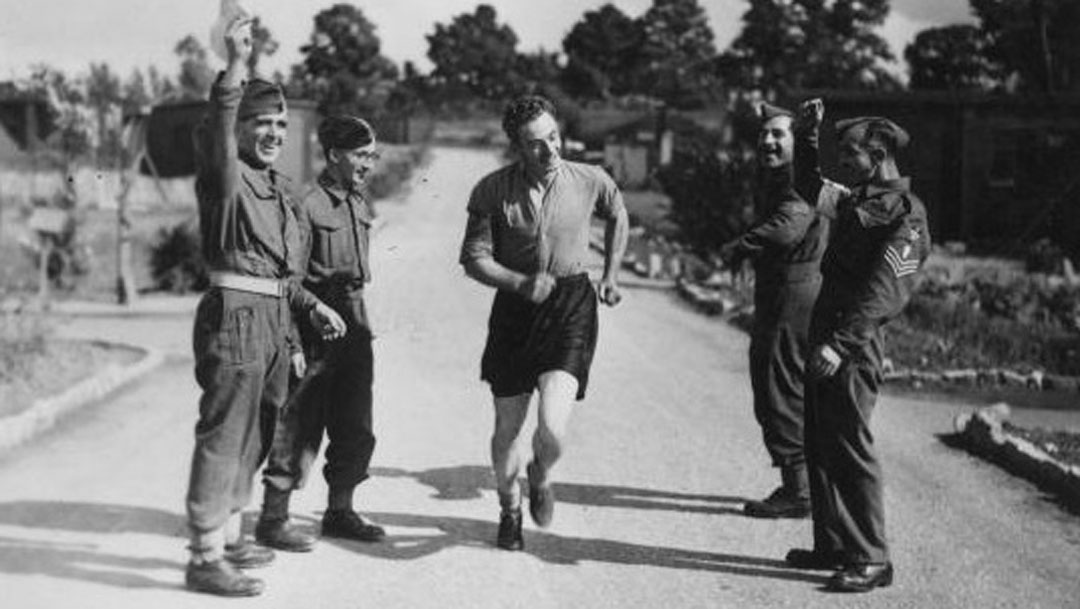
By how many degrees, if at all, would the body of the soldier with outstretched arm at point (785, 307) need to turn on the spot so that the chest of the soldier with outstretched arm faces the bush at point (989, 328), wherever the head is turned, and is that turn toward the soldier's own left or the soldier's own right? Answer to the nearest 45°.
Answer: approximately 90° to the soldier's own right

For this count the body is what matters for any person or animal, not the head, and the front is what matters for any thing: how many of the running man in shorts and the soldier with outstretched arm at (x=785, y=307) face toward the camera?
1

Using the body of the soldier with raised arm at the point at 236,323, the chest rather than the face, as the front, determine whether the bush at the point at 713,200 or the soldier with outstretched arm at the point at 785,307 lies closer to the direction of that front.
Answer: the soldier with outstretched arm

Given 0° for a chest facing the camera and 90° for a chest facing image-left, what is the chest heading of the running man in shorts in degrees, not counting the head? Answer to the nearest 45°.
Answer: approximately 0°

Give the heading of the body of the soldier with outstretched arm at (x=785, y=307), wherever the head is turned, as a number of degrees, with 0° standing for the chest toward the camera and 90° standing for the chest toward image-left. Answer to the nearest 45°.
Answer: approximately 90°

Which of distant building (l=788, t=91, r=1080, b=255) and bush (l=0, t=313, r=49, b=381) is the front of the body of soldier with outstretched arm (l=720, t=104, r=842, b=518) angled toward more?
the bush

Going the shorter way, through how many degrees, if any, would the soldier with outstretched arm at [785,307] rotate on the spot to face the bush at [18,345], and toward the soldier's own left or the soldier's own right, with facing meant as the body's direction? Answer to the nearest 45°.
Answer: approximately 45° to the soldier's own right

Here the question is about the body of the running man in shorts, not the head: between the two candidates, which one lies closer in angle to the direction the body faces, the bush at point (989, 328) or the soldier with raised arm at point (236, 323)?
the soldier with raised arm

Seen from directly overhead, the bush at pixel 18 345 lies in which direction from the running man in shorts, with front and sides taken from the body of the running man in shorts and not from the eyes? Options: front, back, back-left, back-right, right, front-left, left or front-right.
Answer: back-right

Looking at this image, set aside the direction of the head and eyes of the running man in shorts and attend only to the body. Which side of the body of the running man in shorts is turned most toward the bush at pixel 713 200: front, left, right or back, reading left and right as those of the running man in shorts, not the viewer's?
back

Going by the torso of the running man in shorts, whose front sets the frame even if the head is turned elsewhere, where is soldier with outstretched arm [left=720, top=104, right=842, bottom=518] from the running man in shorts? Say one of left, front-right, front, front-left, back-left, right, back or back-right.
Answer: back-left

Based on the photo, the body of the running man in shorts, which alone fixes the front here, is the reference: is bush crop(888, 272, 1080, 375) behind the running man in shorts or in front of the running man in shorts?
behind

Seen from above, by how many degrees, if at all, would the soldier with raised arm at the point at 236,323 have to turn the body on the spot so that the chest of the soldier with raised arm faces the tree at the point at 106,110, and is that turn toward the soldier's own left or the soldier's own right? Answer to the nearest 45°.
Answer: approximately 135° to the soldier's own left
